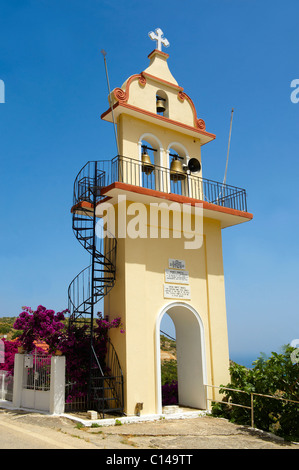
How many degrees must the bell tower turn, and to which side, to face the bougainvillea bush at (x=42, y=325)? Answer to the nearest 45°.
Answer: approximately 135° to its right

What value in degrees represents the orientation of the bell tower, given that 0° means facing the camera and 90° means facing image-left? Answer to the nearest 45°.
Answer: approximately 315°
